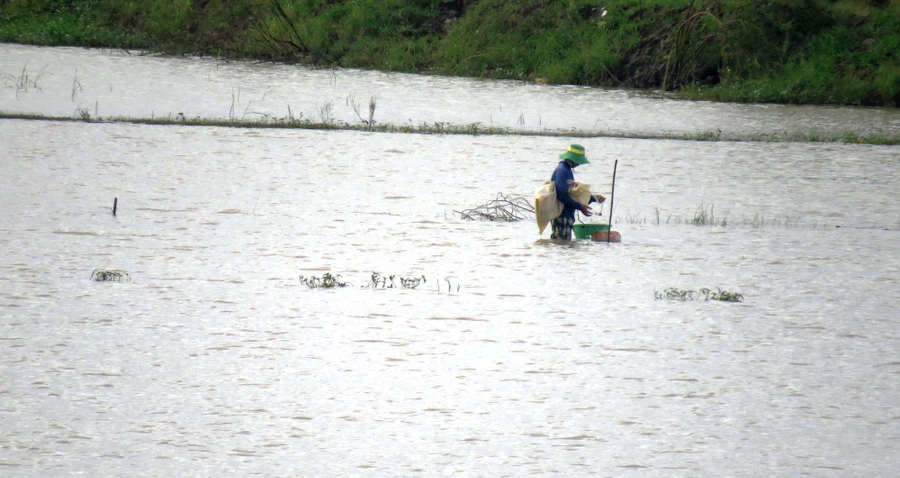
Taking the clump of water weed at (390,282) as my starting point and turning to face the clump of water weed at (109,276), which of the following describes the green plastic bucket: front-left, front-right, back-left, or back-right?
back-right

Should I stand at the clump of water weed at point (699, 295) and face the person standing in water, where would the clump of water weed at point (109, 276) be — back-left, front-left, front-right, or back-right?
front-left

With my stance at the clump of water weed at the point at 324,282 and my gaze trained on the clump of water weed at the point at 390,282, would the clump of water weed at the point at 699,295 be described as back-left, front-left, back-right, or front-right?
front-right

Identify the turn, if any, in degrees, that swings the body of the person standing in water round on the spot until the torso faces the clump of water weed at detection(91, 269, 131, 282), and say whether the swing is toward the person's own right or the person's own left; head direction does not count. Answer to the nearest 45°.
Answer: approximately 180°

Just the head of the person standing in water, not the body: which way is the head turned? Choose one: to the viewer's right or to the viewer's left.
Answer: to the viewer's right

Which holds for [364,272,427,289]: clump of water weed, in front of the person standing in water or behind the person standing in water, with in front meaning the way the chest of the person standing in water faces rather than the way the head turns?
behind

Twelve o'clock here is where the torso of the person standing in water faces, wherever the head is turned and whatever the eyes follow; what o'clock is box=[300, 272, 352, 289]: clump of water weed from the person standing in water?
The clump of water weed is roughly at 5 o'clock from the person standing in water.

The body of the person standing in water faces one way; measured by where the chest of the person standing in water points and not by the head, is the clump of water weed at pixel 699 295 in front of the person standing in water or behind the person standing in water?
in front

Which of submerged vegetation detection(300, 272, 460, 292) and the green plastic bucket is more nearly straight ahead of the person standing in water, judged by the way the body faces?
the green plastic bucket

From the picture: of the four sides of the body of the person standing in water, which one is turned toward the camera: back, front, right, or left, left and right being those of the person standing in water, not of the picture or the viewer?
right

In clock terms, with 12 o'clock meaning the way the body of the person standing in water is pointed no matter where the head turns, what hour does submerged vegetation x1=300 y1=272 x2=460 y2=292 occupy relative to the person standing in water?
The submerged vegetation is roughly at 5 o'clock from the person standing in water.
